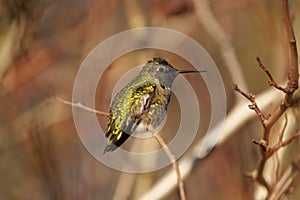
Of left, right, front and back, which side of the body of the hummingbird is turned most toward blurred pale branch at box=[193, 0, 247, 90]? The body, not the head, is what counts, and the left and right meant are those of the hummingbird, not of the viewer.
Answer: front

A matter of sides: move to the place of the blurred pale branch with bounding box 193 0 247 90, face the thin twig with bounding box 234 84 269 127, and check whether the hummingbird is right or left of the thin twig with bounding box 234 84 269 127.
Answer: right

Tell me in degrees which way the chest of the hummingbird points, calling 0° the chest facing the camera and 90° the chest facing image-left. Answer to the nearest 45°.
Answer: approximately 270°

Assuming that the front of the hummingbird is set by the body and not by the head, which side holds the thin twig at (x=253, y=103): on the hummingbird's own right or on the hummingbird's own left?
on the hummingbird's own right
